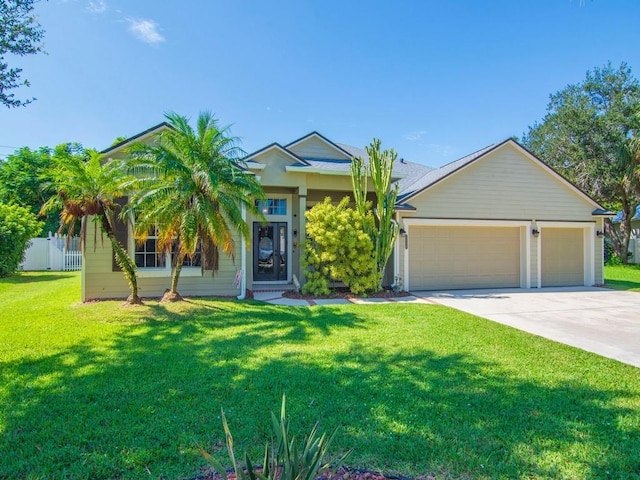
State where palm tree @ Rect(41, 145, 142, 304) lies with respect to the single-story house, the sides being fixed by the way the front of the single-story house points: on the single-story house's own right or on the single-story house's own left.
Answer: on the single-story house's own right

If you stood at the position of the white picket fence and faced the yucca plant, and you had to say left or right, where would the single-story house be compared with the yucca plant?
left

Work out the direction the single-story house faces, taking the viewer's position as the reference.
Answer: facing the viewer

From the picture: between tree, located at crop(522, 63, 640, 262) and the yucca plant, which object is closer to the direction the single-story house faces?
the yucca plant

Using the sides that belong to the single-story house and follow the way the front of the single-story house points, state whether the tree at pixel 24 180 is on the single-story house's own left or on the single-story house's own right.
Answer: on the single-story house's own right

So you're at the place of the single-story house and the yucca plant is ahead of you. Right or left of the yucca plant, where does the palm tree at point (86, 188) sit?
right

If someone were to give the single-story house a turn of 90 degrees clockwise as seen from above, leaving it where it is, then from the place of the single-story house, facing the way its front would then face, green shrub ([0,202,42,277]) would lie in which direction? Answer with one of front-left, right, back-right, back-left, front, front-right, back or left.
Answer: front

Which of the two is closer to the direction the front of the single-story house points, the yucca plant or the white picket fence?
the yucca plant

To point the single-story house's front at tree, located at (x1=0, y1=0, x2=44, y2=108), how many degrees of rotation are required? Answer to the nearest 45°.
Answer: approximately 45° to its right
